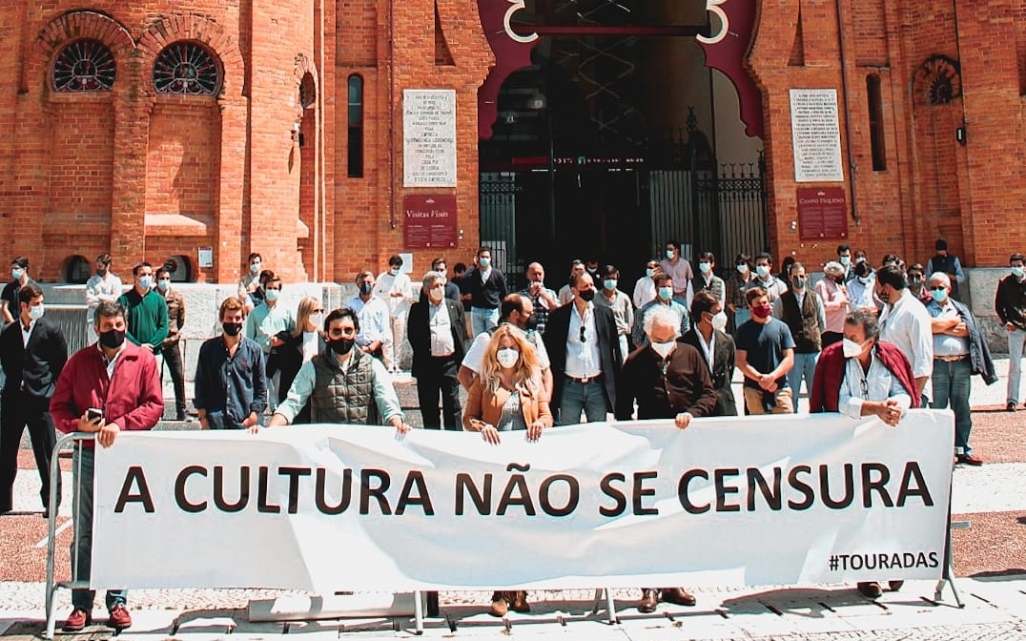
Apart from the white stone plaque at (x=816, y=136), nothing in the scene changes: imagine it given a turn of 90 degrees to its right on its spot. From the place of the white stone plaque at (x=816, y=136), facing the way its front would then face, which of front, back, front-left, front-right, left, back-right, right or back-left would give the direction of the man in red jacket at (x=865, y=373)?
left

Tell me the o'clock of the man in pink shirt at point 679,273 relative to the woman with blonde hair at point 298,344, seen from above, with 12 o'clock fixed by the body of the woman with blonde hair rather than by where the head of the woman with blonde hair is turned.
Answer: The man in pink shirt is roughly at 9 o'clock from the woman with blonde hair.

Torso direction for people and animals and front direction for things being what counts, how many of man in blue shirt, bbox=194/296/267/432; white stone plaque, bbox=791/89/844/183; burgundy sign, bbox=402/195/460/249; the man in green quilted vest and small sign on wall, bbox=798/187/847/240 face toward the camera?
5

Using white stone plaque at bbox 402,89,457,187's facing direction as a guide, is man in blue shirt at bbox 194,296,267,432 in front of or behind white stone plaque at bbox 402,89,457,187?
in front

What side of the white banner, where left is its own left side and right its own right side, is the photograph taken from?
front

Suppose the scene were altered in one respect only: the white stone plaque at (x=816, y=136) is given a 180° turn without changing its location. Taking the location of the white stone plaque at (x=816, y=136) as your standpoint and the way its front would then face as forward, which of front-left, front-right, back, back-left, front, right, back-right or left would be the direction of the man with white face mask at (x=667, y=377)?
back

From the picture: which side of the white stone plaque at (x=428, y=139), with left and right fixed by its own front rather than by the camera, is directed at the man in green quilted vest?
front

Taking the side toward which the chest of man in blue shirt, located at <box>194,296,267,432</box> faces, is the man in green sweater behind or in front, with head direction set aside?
behind

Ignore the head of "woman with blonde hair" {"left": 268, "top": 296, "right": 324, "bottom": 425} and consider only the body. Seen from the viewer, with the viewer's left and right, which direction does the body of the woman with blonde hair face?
facing the viewer and to the right of the viewer

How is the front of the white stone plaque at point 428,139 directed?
toward the camera

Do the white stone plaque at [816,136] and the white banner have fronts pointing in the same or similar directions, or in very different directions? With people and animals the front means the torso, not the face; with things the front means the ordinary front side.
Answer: same or similar directions

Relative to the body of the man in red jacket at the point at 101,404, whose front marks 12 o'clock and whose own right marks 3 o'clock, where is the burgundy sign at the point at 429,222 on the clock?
The burgundy sign is roughly at 7 o'clock from the man in red jacket.

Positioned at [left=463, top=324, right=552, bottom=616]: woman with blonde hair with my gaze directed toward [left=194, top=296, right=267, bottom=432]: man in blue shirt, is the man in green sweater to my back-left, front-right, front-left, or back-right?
front-right

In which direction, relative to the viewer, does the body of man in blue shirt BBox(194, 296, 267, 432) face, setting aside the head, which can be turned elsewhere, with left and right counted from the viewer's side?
facing the viewer

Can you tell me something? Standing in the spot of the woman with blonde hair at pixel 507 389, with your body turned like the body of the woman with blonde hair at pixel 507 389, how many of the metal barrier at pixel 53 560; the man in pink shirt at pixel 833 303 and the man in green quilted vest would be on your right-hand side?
2

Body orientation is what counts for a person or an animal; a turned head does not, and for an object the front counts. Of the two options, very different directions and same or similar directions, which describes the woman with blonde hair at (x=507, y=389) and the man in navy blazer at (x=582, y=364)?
same or similar directions

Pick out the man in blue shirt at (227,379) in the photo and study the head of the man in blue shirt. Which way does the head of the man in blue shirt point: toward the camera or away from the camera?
toward the camera
